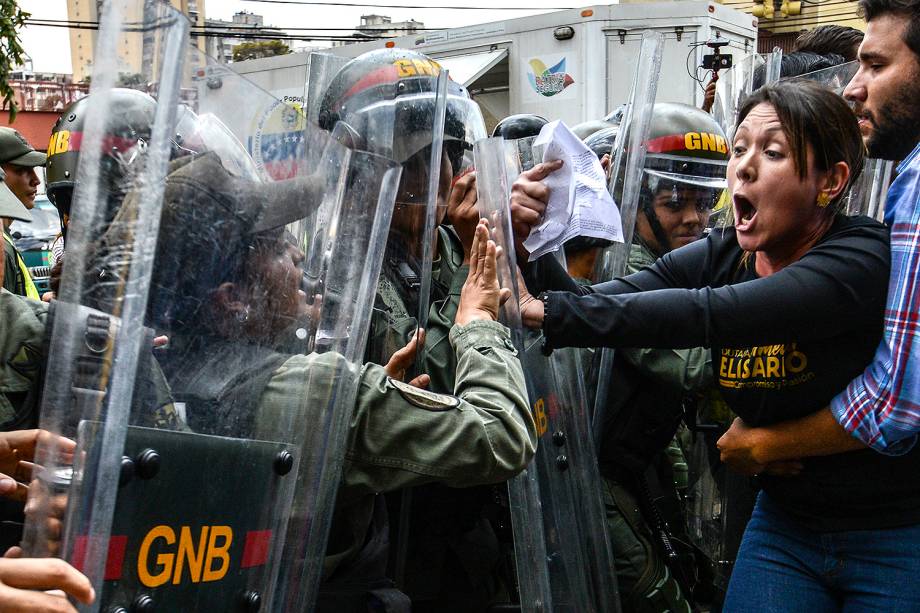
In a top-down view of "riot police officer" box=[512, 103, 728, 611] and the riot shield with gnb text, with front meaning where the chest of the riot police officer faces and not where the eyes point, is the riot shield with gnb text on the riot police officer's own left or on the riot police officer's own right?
on the riot police officer's own right

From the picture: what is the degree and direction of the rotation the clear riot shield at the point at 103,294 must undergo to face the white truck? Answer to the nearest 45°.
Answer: approximately 90° to its left

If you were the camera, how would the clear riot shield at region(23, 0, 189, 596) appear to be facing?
facing the viewer and to the right of the viewer

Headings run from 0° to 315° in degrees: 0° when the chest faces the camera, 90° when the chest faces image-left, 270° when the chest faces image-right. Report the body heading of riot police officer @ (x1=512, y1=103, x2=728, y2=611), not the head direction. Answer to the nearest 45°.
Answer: approximately 315°

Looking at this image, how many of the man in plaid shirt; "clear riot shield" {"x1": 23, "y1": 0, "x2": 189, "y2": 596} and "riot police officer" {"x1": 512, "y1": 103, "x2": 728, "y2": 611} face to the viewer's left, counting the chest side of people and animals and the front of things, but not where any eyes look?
1

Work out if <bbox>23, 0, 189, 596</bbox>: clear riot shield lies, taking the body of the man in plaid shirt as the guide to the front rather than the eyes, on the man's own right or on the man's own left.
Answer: on the man's own left

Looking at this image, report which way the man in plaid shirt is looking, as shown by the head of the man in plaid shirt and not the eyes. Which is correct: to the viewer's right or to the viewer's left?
to the viewer's left

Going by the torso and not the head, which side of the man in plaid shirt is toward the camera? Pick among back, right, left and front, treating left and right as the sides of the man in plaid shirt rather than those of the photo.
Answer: left

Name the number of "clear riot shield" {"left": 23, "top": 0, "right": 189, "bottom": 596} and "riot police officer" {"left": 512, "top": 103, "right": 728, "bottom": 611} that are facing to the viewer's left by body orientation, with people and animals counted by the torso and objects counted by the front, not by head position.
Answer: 0

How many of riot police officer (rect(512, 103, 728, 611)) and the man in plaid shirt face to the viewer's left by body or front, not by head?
1

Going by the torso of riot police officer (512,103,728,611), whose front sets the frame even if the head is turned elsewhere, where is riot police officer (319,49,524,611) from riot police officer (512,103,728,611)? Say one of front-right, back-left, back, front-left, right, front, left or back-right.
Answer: right

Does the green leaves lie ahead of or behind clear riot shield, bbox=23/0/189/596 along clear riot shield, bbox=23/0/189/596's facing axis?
behind
